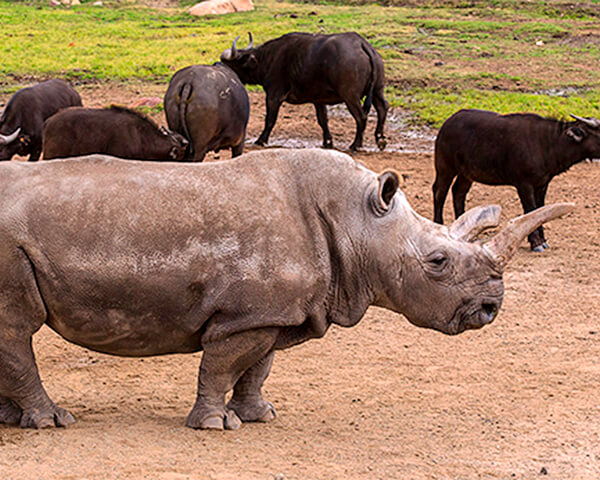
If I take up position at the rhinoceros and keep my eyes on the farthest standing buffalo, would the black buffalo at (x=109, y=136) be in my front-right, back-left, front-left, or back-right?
front-left

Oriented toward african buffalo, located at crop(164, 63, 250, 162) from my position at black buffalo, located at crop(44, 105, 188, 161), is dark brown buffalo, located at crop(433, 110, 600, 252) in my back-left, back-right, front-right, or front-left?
front-right

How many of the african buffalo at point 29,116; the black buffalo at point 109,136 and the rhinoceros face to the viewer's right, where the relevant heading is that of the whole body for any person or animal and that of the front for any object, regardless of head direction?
2

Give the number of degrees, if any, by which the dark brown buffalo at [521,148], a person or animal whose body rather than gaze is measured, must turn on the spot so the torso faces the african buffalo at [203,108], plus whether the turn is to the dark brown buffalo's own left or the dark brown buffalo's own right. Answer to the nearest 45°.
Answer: approximately 180°

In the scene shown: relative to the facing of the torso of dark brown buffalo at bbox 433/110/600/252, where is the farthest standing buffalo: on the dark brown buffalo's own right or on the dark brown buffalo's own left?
on the dark brown buffalo's own left

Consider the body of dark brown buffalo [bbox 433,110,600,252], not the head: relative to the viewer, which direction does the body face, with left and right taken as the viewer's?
facing to the right of the viewer

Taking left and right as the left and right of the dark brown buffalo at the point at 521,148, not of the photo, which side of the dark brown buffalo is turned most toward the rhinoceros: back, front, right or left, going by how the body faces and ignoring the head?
right

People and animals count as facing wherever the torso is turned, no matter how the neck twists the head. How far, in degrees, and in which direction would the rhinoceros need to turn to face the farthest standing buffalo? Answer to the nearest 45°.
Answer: approximately 90° to its left

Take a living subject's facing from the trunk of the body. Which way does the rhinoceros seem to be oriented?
to the viewer's right

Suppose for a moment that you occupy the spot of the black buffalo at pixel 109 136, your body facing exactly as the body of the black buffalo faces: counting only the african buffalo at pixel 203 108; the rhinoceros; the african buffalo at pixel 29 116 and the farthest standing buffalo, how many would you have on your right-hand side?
1

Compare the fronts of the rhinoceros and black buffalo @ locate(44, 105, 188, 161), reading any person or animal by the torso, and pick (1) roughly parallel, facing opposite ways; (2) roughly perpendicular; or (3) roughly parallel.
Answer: roughly parallel

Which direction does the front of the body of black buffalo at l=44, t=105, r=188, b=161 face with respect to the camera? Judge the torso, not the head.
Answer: to the viewer's right
